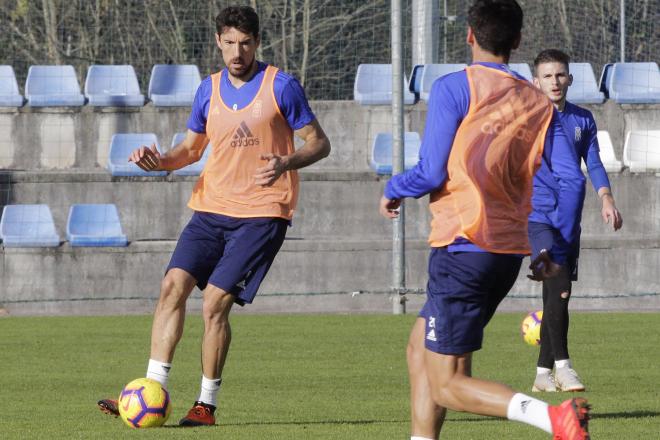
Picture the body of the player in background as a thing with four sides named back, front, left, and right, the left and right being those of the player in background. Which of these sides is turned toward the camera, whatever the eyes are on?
front

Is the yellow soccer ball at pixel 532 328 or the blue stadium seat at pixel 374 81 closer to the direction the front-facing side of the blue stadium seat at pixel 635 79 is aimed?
the yellow soccer ball

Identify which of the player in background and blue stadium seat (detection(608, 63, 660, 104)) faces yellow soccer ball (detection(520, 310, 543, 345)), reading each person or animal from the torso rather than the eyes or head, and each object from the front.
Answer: the blue stadium seat

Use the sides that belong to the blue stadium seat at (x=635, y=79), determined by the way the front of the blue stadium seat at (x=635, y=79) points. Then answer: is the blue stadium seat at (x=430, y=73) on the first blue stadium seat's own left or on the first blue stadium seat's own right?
on the first blue stadium seat's own right

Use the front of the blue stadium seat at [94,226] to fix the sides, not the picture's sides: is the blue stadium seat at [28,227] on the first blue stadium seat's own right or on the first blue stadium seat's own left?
on the first blue stadium seat's own right

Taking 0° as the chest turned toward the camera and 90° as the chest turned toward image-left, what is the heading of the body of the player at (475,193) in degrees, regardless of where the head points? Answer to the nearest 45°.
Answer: approximately 135°

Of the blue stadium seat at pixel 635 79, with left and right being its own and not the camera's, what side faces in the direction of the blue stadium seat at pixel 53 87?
right

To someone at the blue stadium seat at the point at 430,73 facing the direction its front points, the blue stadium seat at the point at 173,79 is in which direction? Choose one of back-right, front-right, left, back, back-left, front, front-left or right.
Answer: right

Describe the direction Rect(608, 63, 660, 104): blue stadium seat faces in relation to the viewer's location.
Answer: facing the viewer

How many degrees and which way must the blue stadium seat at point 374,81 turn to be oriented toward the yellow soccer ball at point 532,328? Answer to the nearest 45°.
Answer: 0° — it already faces it

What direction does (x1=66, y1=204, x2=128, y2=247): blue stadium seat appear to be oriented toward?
toward the camera
